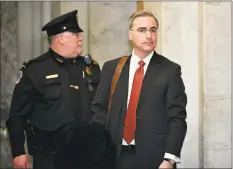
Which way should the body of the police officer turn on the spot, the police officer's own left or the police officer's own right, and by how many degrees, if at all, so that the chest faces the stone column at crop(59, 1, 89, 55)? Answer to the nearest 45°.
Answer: approximately 135° to the police officer's own left

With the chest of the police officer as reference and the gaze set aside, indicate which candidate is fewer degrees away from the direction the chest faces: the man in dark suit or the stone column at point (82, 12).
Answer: the man in dark suit

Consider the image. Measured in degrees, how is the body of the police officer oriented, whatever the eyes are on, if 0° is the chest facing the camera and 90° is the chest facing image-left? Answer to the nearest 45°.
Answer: approximately 315°

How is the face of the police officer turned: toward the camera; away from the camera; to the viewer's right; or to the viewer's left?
to the viewer's right
